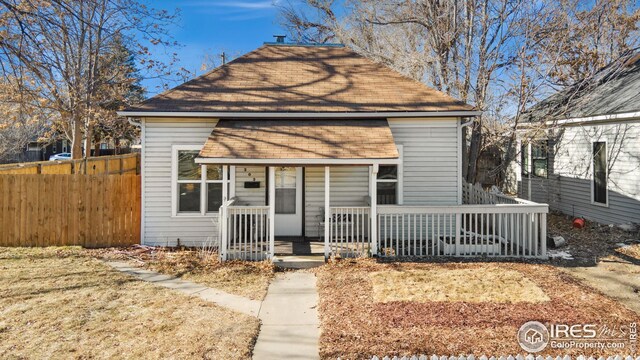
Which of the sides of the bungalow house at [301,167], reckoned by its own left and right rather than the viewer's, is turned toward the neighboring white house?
left

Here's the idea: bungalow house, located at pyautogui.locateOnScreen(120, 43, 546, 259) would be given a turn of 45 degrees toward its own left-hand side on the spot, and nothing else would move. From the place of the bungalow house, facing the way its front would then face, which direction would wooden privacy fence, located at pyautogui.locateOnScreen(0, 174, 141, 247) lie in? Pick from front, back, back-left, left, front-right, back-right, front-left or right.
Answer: back-right

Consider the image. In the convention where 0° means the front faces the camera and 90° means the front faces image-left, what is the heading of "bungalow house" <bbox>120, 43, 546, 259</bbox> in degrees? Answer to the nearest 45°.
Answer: approximately 0°

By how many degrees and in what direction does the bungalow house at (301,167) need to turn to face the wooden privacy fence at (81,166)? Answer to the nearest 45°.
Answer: approximately 135° to its right

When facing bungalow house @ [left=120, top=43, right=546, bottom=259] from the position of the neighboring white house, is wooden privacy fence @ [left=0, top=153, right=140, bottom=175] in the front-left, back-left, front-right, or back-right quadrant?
front-right

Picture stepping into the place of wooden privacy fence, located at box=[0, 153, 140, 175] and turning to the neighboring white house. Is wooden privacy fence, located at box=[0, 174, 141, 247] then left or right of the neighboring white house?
right
